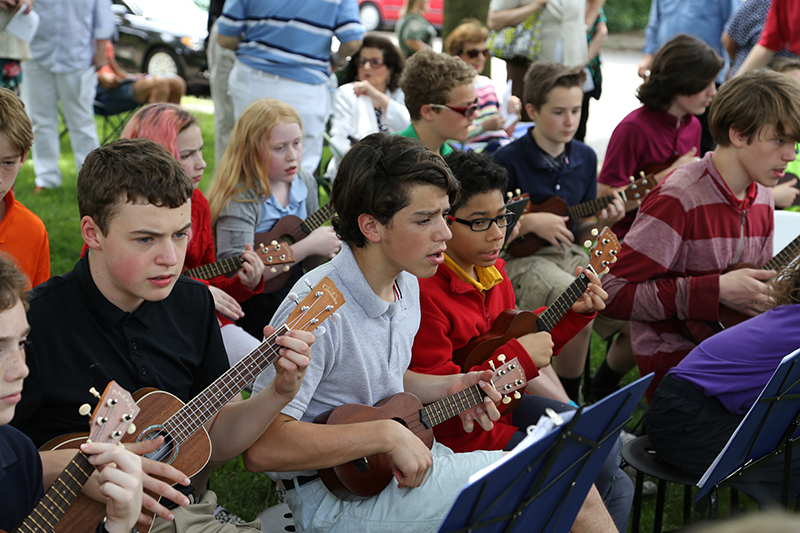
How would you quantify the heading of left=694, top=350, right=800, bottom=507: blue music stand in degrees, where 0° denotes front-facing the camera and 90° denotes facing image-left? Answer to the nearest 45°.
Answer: approximately 135°

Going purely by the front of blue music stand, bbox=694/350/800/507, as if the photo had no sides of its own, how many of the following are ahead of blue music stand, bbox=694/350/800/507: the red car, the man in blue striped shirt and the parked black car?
3

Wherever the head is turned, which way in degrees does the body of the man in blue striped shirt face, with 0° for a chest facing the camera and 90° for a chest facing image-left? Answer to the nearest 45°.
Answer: approximately 180°

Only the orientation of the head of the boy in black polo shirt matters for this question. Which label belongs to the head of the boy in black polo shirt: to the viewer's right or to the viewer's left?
to the viewer's right

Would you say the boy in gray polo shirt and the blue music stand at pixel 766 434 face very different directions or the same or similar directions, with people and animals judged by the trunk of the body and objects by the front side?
very different directions

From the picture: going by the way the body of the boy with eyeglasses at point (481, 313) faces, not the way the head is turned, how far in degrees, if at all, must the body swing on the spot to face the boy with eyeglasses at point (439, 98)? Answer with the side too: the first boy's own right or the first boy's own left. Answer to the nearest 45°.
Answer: approximately 135° to the first boy's own left

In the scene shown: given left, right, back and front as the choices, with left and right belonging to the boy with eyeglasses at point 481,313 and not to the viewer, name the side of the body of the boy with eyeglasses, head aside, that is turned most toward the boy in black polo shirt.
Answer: right
